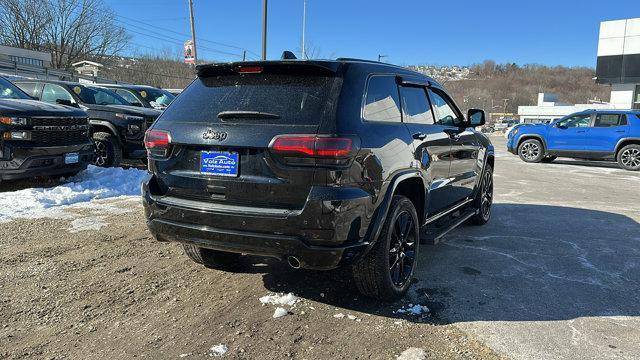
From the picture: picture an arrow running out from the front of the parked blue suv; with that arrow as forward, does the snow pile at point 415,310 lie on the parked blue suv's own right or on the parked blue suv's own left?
on the parked blue suv's own left

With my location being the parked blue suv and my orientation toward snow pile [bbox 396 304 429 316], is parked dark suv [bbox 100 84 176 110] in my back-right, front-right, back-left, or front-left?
front-right

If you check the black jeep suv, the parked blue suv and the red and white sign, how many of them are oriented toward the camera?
1

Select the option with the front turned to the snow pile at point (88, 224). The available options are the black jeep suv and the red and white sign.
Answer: the red and white sign

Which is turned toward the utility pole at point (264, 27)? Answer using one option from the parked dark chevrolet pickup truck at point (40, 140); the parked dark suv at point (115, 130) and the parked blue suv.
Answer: the parked blue suv

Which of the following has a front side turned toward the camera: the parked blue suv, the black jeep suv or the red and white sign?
the red and white sign

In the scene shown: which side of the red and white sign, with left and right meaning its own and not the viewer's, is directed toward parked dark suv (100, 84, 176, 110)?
front

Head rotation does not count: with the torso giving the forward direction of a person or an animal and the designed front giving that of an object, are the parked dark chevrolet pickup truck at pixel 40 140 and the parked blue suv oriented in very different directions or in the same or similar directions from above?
very different directions

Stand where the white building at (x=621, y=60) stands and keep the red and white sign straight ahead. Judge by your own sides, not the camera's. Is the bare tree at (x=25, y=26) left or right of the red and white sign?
right

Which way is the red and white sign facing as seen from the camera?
toward the camera

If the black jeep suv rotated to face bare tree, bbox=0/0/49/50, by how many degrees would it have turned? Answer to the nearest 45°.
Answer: approximately 90° to its left

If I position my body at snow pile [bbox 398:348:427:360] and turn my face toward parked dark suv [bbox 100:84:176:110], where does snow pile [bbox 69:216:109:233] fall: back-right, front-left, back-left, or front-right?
front-left

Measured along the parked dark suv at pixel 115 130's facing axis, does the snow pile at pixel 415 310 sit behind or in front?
in front

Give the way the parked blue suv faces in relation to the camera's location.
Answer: facing to the left of the viewer

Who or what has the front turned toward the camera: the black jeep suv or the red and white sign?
the red and white sign

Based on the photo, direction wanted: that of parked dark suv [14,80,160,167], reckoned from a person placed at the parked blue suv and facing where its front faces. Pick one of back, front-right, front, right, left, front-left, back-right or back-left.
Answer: front-left
